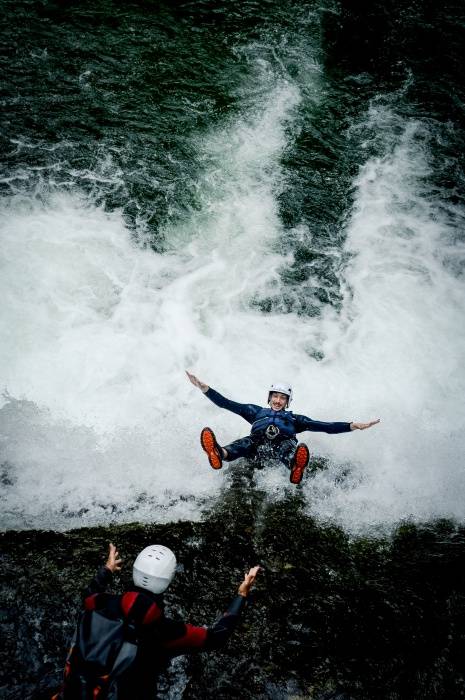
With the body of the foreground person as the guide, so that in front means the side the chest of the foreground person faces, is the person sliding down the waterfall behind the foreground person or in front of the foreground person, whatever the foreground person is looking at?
in front

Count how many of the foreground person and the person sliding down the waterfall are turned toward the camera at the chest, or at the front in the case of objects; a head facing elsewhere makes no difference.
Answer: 1

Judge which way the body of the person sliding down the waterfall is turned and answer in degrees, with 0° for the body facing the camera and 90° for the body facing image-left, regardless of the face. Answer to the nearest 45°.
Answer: approximately 0°

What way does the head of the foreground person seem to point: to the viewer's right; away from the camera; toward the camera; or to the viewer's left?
away from the camera

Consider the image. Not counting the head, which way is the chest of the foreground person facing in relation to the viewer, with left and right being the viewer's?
facing away from the viewer and to the right of the viewer

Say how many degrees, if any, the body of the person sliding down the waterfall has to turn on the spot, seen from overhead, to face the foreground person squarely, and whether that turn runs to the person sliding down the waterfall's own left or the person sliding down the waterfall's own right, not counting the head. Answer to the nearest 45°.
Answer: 0° — they already face them
